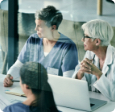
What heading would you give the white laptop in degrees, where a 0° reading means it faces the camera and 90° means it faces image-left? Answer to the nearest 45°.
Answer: approximately 225°

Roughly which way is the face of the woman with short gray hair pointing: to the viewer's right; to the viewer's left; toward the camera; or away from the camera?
to the viewer's left

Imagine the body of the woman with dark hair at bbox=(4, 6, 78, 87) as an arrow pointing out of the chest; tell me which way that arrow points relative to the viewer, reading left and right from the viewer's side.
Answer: facing the viewer and to the left of the viewer

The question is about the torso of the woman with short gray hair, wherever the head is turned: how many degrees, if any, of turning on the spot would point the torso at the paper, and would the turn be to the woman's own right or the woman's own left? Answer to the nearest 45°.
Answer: approximately 45° to the woman's own right

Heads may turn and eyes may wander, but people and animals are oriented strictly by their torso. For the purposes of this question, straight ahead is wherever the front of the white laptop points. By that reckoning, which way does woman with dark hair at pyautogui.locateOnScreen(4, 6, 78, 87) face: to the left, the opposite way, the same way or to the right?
the opposite way

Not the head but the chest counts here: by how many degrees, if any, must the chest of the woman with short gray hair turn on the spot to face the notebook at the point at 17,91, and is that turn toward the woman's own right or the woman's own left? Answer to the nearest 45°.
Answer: approximately 45° to the woman's own right

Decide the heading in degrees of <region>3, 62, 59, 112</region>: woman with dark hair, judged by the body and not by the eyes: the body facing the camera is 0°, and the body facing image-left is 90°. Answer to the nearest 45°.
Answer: approximately 135°

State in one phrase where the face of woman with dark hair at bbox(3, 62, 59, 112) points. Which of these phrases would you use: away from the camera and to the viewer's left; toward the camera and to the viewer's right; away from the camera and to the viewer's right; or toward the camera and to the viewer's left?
away from the camera and to the viewer's left
